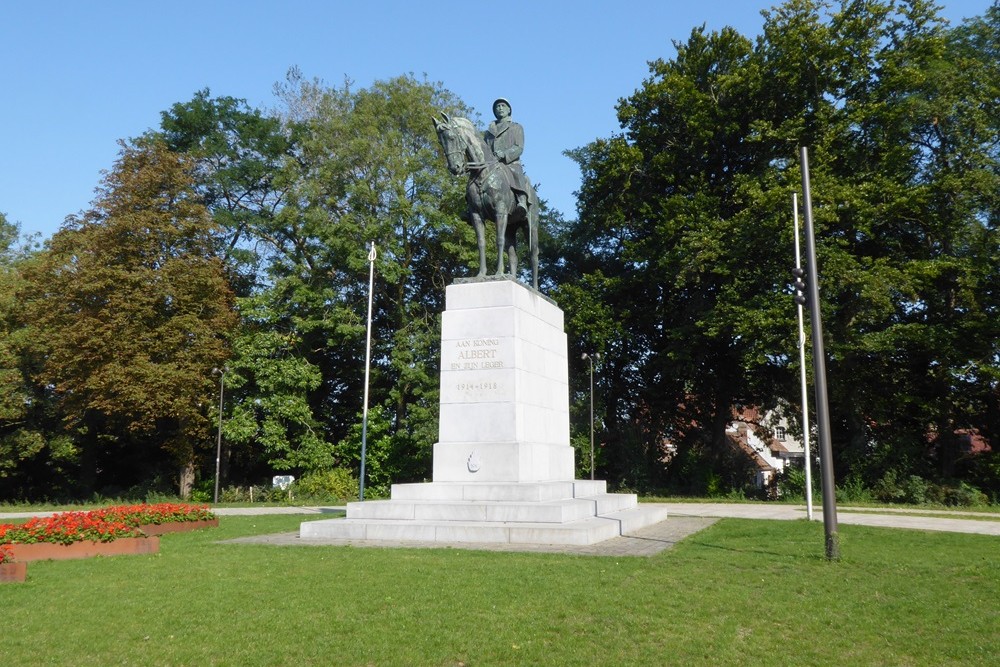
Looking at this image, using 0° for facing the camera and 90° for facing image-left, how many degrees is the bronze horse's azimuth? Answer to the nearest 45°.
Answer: approximately 45°

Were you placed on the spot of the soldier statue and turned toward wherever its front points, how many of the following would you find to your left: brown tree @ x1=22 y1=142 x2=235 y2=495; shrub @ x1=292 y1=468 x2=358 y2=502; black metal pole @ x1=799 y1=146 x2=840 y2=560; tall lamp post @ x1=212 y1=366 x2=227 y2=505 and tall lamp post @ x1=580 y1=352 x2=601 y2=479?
1

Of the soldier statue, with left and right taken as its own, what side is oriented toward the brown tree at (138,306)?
right

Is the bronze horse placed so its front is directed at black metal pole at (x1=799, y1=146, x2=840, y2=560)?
no

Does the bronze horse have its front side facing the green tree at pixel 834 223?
no

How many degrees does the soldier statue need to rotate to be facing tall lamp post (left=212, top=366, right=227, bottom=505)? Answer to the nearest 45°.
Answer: approximately 90° to its right

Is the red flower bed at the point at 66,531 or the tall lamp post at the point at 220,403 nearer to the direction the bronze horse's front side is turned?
the red flower bed

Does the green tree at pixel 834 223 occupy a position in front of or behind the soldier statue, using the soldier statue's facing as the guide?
behind

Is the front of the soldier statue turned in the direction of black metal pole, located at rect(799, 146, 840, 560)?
no

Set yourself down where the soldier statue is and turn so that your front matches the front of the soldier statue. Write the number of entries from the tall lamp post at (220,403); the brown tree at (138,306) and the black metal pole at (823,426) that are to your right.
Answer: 2

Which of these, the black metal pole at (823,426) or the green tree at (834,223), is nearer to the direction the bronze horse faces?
the black metal pole

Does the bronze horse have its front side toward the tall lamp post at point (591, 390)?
no

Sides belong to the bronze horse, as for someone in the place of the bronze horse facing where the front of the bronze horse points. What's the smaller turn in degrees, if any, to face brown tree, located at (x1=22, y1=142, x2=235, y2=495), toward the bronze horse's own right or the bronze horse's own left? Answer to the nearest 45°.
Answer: approximately 90° to the bronze horse's own right
